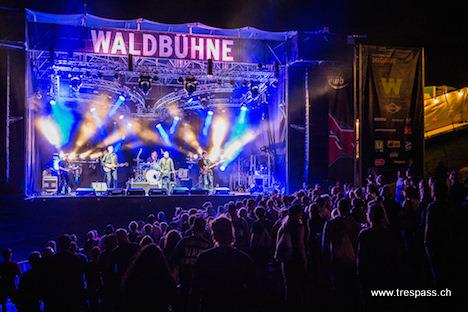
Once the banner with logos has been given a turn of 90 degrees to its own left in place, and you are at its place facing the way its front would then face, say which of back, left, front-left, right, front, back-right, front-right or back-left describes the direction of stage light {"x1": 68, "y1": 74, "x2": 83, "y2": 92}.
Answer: back

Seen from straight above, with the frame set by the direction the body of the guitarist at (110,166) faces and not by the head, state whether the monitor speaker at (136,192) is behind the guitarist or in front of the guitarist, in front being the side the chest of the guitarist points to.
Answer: in front

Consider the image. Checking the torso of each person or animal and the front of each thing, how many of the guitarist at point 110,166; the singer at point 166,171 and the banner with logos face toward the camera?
3

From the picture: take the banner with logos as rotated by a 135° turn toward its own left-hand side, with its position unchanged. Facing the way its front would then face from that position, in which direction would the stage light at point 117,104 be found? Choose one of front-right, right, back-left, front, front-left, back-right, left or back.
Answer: back-left

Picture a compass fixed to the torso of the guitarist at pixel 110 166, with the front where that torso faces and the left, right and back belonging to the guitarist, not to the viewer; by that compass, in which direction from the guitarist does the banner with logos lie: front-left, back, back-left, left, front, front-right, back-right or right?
front-left

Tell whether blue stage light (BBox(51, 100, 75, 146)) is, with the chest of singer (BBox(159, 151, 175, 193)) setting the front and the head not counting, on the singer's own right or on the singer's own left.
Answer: on the singer's own right

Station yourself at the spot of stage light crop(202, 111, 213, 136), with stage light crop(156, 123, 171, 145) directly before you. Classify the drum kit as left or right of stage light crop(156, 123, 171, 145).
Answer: left

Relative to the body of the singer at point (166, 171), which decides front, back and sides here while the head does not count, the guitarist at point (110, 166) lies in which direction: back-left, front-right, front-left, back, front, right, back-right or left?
right

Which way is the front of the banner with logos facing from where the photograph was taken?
facing the viewer

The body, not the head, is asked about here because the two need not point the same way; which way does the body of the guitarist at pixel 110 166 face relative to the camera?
toward the camera

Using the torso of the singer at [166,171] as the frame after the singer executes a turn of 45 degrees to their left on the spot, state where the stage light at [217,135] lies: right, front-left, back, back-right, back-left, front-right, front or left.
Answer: left

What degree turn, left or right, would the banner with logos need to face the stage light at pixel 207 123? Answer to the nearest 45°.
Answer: approximately 135° to its right
